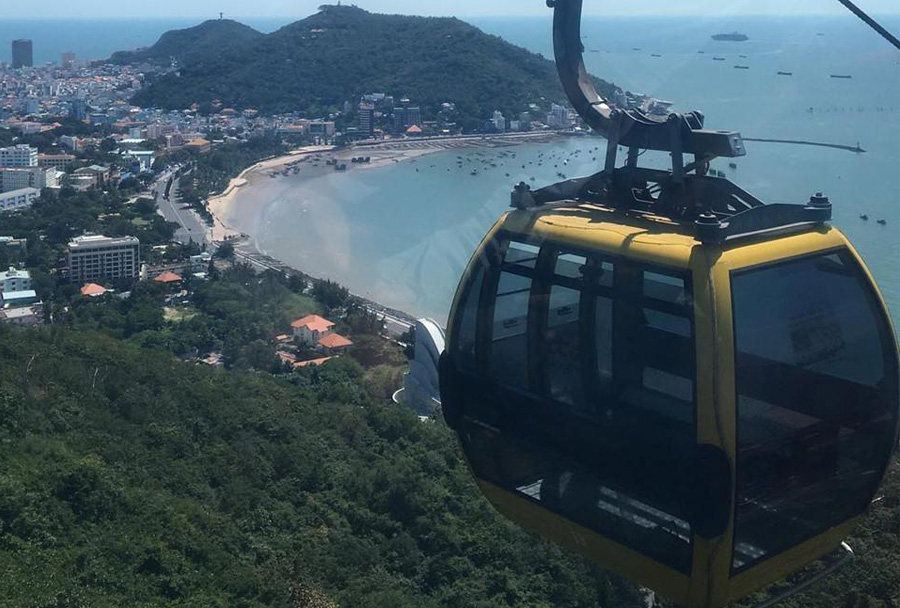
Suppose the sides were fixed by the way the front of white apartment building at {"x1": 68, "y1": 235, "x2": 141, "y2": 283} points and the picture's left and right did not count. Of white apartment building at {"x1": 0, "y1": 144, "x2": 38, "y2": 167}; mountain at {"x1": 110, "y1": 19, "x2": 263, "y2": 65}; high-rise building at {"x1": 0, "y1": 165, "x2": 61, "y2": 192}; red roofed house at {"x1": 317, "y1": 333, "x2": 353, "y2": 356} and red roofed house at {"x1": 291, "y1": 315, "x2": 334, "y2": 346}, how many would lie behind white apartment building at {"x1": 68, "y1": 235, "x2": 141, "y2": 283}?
3

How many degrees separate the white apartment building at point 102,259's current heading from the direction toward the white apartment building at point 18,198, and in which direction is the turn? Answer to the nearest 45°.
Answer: approximately 180°

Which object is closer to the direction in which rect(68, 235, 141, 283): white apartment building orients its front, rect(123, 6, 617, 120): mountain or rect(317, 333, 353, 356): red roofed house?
the red roofed house

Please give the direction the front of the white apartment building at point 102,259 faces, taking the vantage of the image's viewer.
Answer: facing the viewer

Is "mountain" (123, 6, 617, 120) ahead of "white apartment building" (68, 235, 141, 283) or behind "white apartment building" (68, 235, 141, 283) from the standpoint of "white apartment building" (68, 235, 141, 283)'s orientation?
behind

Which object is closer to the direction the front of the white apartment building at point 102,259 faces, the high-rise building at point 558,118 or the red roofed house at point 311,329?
the red roofed house

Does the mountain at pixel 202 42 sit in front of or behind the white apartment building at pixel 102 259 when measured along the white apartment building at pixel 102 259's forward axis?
behind

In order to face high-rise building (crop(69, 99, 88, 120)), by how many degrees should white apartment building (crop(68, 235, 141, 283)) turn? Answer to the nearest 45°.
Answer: approximately 180°

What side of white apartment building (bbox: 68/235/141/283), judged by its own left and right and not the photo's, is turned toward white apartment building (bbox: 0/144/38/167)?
back

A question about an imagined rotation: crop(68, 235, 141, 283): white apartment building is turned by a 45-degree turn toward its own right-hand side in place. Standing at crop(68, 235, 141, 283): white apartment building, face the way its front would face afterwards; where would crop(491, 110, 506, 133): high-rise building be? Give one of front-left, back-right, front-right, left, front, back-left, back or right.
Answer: back

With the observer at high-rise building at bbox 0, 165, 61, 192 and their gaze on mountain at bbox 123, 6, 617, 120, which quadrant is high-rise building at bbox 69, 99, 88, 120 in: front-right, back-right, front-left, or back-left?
front-left

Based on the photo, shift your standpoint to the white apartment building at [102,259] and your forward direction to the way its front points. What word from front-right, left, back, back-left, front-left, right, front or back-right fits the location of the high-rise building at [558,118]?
left

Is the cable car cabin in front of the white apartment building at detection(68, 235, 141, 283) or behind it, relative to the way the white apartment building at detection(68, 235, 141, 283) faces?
in front
